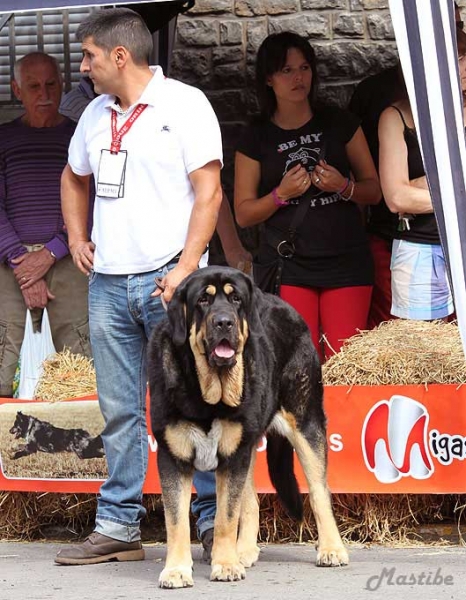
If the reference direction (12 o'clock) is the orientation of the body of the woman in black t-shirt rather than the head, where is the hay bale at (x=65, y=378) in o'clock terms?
The hay bale is roughly at 3 o'clock from the woman in black t-shirt.

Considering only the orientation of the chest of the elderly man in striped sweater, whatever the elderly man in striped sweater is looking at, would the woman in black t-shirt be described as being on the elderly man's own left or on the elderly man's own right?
on the elderly man's own left

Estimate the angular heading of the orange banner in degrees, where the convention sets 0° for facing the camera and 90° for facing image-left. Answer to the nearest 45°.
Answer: approximately 0°

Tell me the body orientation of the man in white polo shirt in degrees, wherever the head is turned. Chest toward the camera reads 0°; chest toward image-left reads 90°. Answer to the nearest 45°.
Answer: approximately 45°

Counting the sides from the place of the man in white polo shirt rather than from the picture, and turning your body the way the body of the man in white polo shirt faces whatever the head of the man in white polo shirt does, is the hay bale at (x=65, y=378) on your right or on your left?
on your right

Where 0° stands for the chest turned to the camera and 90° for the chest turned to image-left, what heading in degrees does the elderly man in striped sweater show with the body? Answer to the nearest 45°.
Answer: approximately 0°
